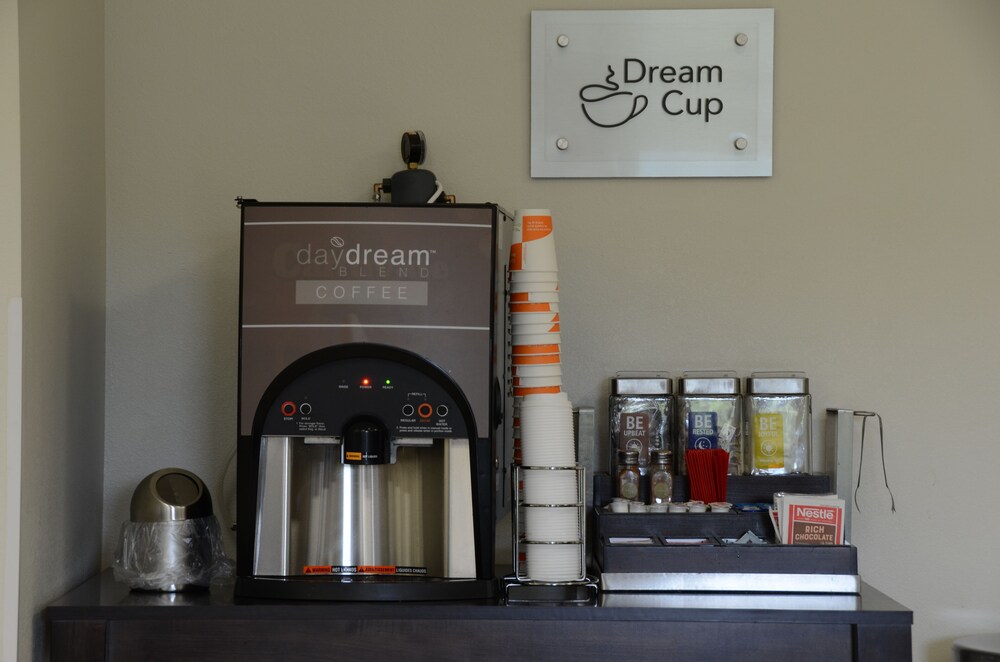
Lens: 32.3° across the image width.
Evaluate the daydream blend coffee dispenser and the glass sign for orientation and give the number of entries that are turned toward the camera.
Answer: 2

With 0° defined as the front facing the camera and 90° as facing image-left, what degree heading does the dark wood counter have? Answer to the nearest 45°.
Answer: approximately 0°

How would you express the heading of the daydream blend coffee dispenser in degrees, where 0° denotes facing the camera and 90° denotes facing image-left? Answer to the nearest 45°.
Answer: approximately 0°

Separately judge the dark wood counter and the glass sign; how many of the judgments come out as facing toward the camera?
2
